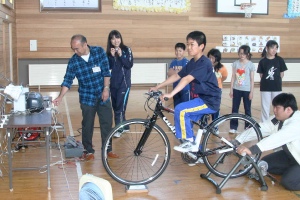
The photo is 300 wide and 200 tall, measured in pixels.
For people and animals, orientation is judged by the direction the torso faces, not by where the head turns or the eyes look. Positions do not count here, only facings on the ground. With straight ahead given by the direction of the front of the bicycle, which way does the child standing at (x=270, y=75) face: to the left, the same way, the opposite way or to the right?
to the left

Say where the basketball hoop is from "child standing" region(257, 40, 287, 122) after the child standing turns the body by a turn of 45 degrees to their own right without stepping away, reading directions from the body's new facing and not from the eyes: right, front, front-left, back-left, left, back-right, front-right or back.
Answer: back-right

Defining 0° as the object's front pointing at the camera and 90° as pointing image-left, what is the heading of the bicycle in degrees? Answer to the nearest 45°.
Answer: approximately 90°

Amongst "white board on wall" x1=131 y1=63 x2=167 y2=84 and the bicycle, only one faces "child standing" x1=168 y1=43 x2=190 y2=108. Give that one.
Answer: the white board on wall

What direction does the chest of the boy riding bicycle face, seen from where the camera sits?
to the viewer's left

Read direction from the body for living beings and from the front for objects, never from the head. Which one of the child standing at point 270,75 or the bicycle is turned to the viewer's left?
the bicycle
